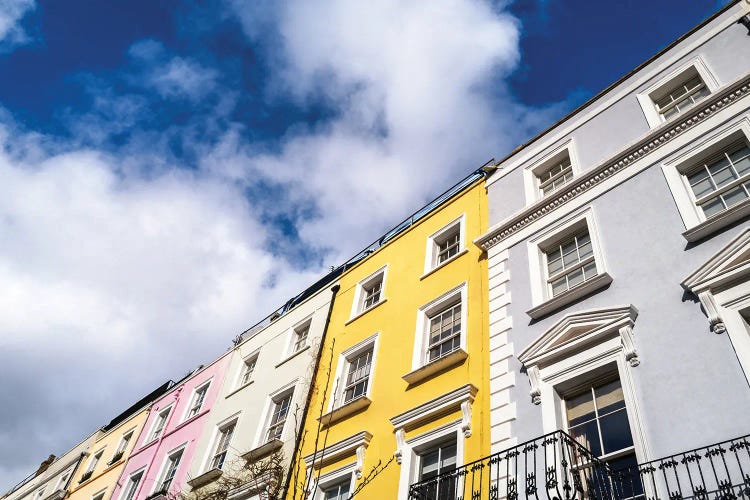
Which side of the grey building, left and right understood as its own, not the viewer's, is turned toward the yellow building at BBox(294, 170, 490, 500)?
right

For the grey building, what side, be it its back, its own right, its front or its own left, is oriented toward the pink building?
right

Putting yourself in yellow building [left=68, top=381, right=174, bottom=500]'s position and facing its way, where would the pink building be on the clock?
The pink building is roughly at 10 o'clock from the yellow building.

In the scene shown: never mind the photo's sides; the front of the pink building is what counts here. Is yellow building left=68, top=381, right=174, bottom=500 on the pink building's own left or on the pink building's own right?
on the pink building's own right

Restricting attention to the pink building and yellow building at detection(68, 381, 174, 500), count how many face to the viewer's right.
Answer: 0

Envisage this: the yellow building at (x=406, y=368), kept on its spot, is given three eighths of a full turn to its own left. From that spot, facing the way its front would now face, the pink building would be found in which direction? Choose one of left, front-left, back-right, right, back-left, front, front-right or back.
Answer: back-left

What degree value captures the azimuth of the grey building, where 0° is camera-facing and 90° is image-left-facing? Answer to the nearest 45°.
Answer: approximately 45°

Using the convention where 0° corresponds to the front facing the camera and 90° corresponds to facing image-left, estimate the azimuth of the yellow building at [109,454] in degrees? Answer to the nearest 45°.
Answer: approximately 45°

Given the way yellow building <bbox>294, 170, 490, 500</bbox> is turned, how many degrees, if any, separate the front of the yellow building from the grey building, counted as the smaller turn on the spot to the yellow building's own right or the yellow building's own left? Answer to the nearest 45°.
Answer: approximately 90° to the yellow building's own left

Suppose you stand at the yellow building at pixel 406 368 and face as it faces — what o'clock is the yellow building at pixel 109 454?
the yellow building at pixel 109 454 is roughly at 3 o'clock from the yellow building at pixel 406 368.

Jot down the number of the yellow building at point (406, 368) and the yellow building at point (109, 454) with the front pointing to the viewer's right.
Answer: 0

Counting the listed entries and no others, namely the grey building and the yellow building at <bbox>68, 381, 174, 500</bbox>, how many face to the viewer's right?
0

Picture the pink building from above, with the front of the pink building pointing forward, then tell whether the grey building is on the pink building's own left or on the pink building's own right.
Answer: on the pink building's own left

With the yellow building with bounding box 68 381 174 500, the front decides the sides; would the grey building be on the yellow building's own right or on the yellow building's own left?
on the yellow building's own left
